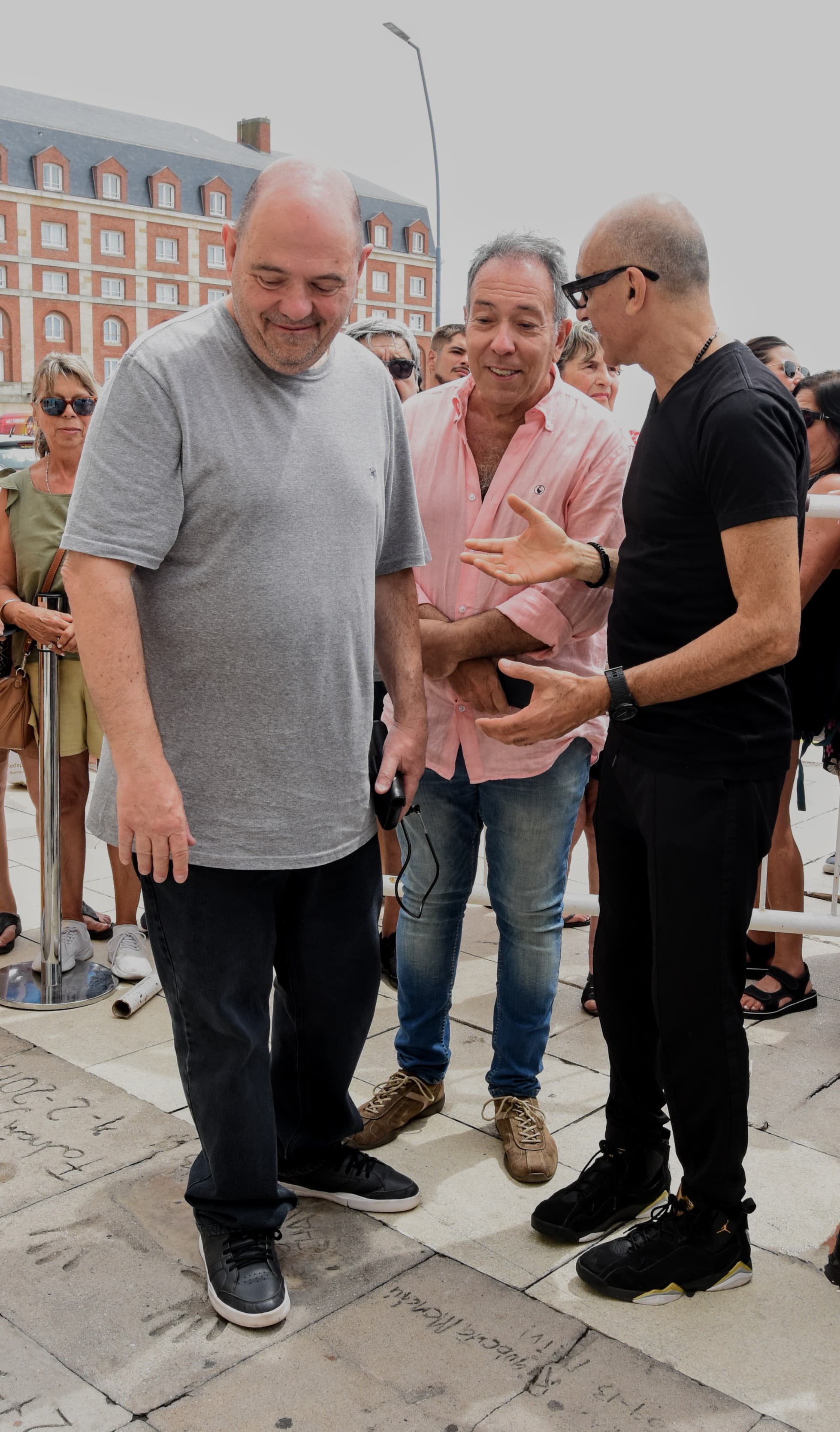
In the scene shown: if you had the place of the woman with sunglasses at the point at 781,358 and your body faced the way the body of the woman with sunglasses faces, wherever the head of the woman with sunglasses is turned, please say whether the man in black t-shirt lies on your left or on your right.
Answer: on your right

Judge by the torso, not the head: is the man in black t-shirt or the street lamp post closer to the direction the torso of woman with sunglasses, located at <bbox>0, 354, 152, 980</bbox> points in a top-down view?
the man in black t-shirt

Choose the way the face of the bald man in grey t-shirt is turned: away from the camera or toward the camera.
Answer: toward the camera

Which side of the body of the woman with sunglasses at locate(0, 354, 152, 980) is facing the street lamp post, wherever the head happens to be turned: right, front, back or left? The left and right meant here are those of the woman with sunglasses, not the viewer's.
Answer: back

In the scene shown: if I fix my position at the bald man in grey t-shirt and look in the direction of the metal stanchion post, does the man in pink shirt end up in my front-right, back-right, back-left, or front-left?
front-right

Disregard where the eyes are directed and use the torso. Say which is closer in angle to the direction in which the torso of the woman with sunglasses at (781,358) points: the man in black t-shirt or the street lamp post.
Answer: the man in black t-shirt

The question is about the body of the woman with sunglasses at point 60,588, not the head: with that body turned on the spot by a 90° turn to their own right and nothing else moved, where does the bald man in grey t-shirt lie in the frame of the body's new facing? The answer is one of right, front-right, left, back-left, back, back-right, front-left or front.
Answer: left

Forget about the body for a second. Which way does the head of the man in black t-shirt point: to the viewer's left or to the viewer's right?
to the viewer's left

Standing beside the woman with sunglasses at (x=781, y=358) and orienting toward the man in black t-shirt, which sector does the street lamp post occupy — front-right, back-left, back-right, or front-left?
back-right

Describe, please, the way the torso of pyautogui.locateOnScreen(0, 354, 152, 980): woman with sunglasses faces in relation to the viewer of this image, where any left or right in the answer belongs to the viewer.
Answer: facing the viewer

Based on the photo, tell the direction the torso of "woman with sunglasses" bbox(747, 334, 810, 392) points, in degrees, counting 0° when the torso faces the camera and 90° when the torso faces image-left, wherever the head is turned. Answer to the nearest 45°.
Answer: approximately 315°

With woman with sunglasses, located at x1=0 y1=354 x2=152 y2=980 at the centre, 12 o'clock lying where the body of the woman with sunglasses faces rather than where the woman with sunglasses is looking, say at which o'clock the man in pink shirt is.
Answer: The man in pink shirt is roughly at 11 o'clock from the woman with sunglasses.

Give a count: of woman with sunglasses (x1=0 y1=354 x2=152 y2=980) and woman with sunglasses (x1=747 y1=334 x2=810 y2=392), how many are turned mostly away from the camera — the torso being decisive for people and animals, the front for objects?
0

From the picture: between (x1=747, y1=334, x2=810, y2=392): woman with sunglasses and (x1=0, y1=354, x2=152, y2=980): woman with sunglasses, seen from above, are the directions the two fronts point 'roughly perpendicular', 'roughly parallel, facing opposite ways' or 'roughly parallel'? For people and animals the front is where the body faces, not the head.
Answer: roughly parallel
